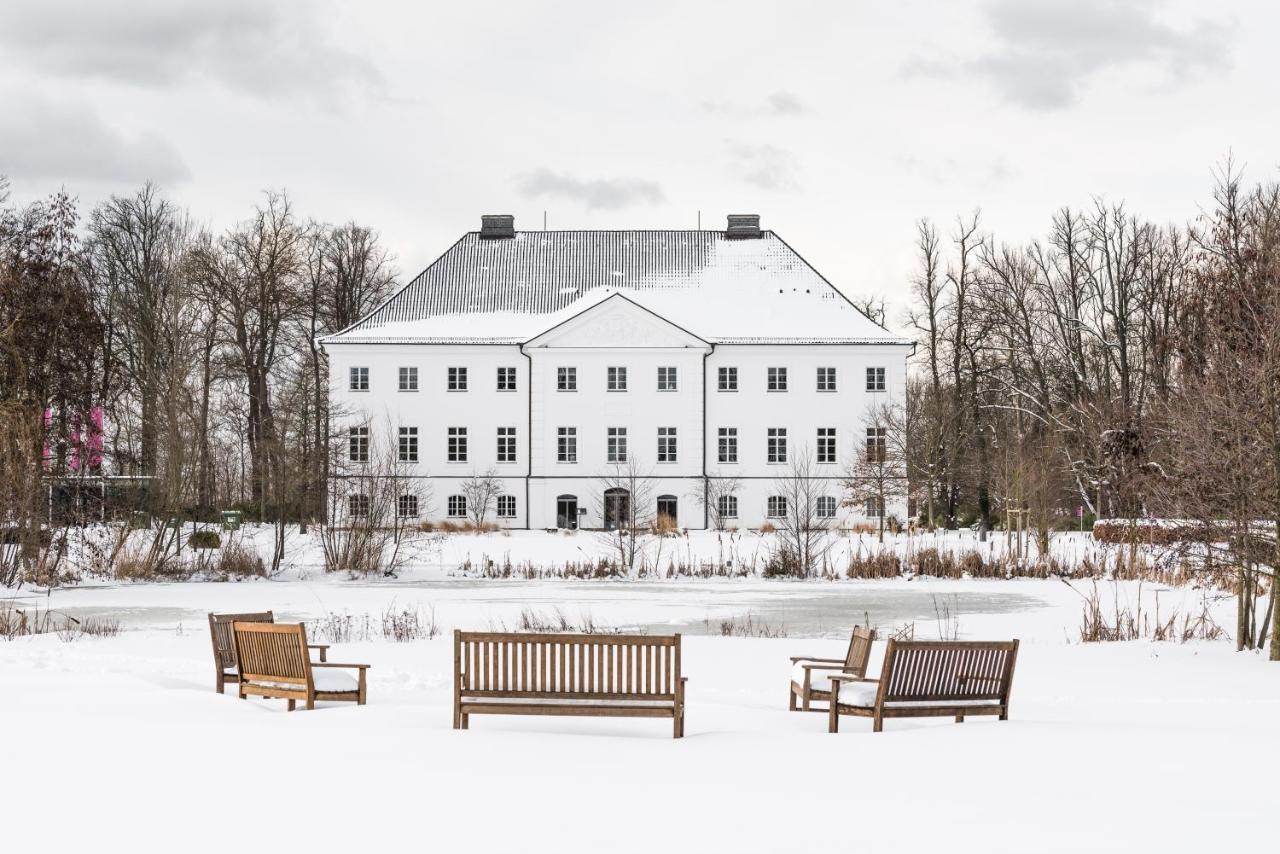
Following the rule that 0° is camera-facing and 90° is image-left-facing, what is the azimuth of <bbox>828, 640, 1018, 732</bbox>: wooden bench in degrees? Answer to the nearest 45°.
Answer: approximately 135°

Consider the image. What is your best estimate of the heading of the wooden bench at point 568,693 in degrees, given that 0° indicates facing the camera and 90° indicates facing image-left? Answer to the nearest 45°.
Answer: approximately 180°

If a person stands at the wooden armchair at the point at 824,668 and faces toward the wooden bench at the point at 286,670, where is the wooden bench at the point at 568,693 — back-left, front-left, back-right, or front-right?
front-left

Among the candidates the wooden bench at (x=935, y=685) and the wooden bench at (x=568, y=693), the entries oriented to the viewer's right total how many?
0

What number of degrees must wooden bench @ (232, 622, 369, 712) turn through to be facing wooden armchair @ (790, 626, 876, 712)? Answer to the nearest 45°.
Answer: approximately 45° to its right

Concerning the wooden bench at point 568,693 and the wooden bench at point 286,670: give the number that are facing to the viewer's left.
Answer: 0

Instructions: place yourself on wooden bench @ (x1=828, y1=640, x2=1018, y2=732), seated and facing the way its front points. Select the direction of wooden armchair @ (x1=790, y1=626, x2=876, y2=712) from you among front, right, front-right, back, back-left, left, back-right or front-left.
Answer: front

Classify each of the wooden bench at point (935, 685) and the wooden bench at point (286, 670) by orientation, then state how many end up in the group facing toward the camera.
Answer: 0

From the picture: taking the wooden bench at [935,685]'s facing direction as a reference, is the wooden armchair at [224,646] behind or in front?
in front

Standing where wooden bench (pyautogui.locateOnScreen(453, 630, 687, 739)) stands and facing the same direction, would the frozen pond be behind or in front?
in front

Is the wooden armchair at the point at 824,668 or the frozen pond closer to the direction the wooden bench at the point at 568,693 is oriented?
the frozen pond

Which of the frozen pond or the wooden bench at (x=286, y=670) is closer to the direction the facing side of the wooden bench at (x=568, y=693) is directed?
the frozen pond

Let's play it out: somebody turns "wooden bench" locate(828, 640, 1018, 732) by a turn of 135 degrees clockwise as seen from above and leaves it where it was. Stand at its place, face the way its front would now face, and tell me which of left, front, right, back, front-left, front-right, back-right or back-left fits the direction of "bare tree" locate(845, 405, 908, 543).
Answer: left
